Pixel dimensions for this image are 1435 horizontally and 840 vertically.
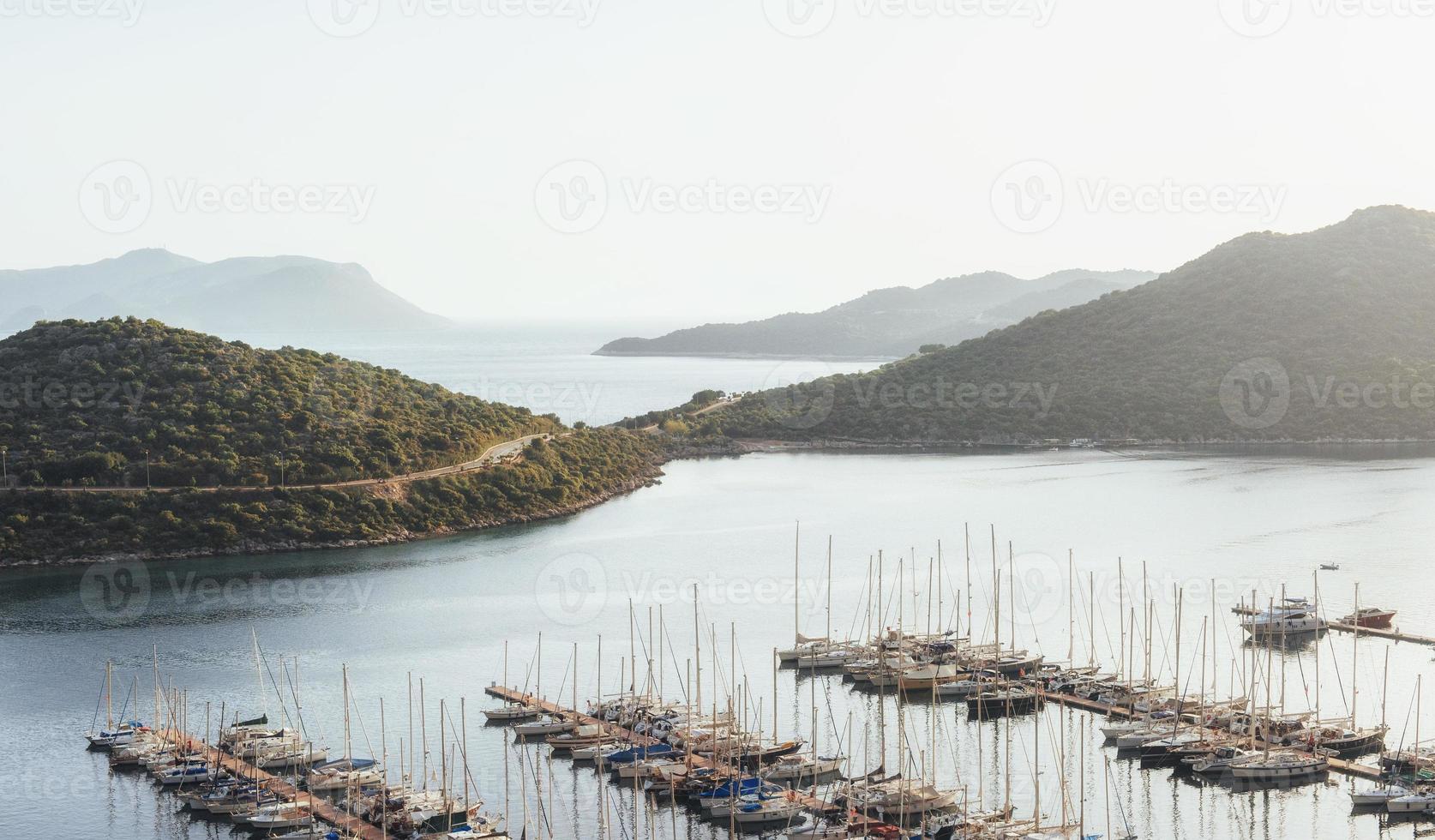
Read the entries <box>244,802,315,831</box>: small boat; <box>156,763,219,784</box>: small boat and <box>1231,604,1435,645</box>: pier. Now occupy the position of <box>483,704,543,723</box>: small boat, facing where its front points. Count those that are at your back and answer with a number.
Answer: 1

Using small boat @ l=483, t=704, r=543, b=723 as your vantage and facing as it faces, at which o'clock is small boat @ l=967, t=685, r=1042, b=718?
small boat @ l=967, t=685, r=1042, b=718 is roughly at 6 o'clock from small boat @ l=483, t=704, r=543, b=723.

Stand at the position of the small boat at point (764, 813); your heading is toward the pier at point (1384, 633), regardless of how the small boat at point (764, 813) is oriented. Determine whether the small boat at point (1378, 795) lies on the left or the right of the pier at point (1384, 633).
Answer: right

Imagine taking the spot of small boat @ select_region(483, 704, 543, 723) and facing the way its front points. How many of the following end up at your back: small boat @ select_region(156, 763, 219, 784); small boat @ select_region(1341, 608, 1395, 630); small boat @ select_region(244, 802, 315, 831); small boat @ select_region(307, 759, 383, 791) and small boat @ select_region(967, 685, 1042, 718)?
2

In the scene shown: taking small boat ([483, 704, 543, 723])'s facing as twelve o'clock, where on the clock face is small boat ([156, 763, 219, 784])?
small boat ([156, 763, 219, 784]) is roughly at 11 o'clock from small boat ([483, 704, 543, 723]).

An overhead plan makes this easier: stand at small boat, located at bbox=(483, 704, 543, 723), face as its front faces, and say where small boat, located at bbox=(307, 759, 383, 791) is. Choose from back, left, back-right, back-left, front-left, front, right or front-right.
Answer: front-left

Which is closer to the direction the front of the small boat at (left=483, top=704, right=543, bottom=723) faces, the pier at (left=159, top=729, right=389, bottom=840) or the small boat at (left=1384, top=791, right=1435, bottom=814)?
the pier

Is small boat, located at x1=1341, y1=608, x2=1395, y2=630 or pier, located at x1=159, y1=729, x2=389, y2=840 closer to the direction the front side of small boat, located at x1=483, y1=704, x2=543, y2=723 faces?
the pier

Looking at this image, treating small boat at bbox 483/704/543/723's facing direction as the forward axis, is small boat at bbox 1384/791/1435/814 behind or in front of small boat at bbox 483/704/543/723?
behind

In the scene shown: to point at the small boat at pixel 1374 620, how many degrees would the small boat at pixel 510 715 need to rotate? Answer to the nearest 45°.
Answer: approximately 180°

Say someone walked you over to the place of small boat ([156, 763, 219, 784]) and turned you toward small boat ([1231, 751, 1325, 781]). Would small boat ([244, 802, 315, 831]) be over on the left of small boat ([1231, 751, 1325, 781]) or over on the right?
right

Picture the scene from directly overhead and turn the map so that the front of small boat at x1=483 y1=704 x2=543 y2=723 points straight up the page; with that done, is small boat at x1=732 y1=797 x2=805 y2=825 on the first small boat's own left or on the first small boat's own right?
on the first small boat's own left

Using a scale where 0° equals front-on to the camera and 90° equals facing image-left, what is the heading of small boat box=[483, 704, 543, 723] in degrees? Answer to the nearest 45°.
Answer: approximately 90°

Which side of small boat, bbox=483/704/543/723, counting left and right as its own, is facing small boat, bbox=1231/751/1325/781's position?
back

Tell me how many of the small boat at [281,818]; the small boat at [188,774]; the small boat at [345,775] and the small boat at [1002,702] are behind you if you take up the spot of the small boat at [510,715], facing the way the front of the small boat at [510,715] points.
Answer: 1

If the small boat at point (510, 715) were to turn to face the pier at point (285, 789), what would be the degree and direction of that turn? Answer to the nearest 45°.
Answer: approximately 45° to its left

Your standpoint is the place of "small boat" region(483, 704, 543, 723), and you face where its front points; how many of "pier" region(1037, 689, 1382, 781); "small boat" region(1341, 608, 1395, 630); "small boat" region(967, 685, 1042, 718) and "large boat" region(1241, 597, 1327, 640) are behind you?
4

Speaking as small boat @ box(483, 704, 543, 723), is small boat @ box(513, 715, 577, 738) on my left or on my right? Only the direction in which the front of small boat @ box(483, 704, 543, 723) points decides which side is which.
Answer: on my left

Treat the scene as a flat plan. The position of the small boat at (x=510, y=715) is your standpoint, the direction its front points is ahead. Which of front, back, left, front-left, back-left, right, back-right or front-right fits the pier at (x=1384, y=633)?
back
